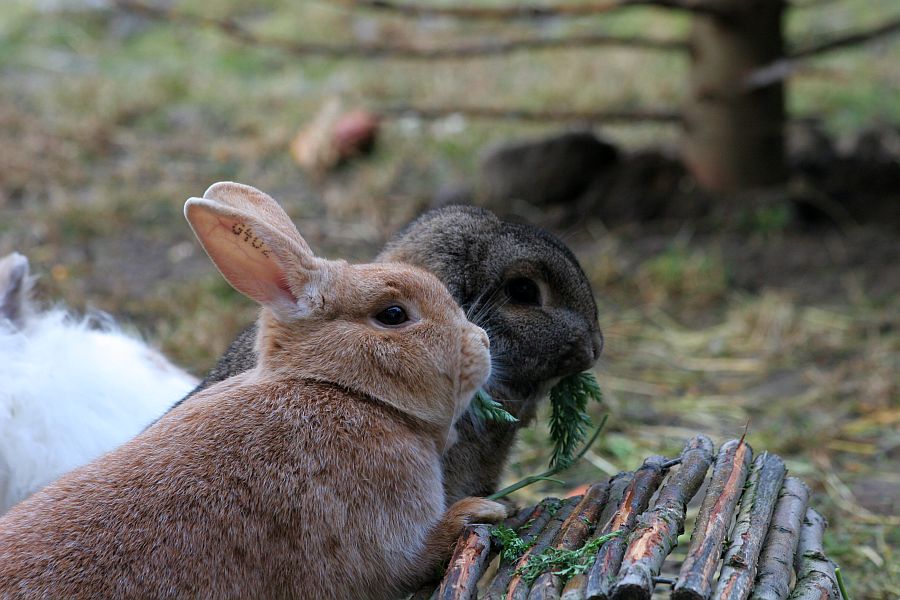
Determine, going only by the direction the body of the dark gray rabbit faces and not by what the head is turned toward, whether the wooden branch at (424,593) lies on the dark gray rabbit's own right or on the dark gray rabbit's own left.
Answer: on the dark gray rabbit's own right

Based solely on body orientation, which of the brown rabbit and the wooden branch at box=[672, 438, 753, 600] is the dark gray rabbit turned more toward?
the wooden branch

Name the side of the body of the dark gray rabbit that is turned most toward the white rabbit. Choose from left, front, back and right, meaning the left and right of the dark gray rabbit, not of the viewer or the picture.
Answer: back

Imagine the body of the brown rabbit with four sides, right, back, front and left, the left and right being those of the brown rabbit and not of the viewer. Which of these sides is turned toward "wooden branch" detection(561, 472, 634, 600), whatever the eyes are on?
front

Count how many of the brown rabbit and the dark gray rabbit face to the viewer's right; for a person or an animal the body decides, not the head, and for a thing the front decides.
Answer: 2

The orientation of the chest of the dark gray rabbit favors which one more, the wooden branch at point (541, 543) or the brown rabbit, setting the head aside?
the wooden branch

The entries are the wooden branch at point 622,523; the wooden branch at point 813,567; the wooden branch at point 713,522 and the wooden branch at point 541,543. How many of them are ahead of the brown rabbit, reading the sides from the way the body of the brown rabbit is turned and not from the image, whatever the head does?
4

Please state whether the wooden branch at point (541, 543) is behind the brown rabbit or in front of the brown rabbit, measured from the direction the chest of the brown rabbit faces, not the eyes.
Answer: in front

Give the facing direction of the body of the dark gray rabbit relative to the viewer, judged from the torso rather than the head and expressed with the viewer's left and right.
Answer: facing to the right of the viewer

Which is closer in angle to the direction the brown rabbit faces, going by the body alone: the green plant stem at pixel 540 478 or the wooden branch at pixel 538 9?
the green plant stem

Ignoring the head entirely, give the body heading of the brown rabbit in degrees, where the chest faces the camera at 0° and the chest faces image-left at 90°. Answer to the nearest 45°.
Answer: approximately 270°

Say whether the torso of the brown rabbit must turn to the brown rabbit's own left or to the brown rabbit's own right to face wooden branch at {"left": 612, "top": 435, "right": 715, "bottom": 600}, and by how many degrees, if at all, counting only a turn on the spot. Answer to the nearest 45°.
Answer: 0° — it already faces it
